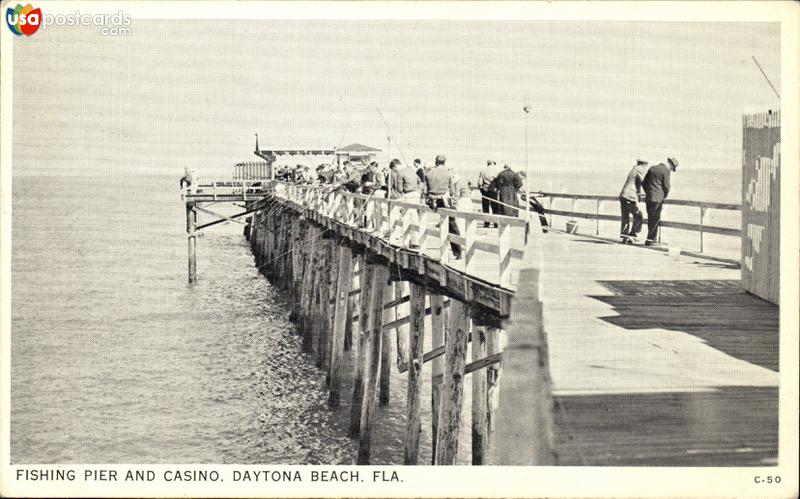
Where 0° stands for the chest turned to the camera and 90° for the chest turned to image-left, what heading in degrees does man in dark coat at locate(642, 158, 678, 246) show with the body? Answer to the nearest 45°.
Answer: approximately 225°

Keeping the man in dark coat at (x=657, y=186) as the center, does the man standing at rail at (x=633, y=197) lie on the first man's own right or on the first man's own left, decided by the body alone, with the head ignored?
on the first man's own left

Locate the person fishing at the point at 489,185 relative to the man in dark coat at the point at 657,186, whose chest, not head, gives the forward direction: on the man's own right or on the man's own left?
on the man's own left

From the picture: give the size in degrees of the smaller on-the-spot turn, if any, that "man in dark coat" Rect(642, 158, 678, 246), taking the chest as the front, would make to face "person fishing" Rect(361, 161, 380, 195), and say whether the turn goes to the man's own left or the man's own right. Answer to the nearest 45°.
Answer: approximately 90° to the man's own left
